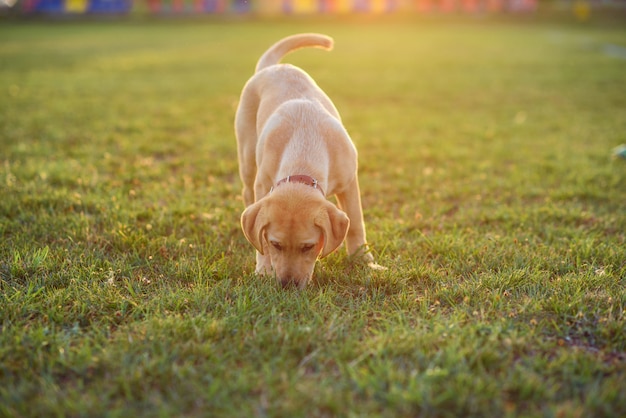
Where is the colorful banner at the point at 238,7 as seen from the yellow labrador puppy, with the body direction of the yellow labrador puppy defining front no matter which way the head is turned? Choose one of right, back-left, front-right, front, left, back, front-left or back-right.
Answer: back

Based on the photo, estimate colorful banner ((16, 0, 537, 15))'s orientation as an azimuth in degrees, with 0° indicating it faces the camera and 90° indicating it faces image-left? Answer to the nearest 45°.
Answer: approximately 0°

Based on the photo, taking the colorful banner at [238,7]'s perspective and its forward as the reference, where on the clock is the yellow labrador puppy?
The yellow labrador puppy is roughly at 12 o'clock from the colorful banner.

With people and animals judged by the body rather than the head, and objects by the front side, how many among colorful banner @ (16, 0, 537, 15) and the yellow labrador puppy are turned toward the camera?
2
